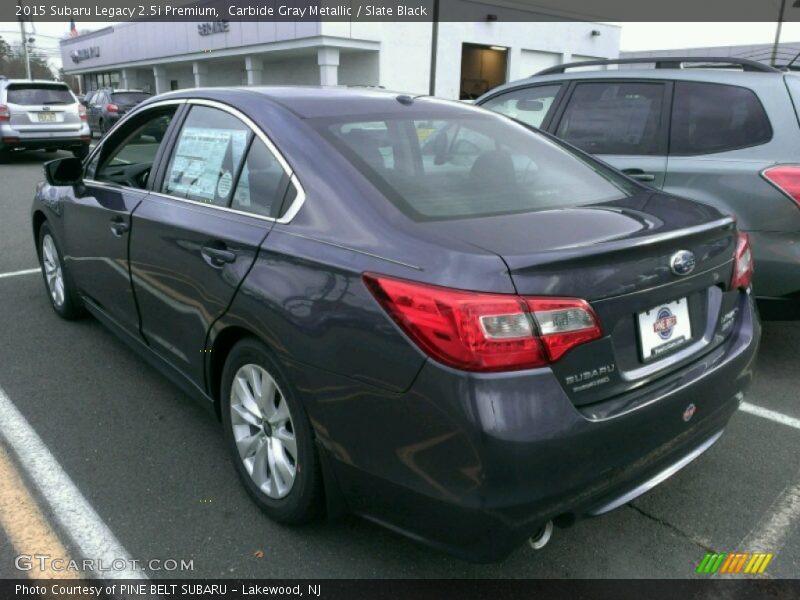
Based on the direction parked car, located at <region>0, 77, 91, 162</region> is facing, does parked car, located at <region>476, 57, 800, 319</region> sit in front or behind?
behind

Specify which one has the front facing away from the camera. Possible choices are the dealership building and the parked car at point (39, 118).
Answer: the parked car

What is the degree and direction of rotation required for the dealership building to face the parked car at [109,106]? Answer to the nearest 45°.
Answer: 0° — it already faces it

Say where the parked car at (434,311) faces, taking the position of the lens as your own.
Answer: facing away from the viewer and to the left of the viewer

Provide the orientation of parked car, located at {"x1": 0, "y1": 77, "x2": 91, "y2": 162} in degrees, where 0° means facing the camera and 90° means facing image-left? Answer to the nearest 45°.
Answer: approximately 180°

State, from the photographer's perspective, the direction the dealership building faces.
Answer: facing the viewer and to the left of the viewer

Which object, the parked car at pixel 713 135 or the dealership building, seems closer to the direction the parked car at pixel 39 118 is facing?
the dealership building

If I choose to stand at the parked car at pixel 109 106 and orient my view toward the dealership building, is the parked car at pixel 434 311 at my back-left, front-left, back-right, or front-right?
back-right

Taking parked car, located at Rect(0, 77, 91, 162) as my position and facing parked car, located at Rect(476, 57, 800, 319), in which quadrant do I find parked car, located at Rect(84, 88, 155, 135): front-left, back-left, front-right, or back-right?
back-left

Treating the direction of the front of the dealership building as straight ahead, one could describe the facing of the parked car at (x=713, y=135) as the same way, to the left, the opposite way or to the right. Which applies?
to the right

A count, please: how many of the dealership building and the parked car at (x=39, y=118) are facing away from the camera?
1

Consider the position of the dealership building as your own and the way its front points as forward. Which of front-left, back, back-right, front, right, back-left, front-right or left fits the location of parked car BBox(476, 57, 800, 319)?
front-left

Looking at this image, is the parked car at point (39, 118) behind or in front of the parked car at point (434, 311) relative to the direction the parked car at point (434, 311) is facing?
in front
